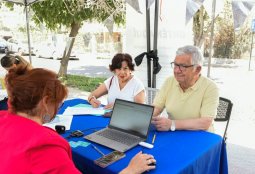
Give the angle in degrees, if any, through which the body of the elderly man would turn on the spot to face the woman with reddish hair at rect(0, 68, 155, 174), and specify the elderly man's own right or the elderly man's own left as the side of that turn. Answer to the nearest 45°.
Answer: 0° — they already face them

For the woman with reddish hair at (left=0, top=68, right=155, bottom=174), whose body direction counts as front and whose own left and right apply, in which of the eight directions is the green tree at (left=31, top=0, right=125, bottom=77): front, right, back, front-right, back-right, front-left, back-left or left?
front-left

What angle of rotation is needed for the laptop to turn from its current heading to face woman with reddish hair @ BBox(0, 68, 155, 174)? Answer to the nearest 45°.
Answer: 0° — it already faces them

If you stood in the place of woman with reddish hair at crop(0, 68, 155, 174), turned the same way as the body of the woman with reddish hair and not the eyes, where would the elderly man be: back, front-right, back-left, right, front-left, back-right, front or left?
front

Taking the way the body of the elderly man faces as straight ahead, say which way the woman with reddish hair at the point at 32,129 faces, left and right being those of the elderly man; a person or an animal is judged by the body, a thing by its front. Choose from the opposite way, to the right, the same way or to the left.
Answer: the opposite way

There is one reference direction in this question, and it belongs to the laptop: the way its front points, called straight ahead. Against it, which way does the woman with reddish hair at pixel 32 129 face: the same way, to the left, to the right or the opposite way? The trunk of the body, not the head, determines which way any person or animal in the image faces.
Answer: the opposite way

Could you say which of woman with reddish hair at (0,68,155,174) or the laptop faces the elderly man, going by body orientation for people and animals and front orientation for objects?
the woman with reddish hair

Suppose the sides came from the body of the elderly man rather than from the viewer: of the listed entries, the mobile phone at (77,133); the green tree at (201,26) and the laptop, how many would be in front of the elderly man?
2

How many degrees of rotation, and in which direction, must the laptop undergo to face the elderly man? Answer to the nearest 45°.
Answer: approximately 180°

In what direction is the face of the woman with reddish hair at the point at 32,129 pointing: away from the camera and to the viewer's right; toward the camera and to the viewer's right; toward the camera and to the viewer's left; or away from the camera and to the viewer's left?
away from the camera and to the viewer's right

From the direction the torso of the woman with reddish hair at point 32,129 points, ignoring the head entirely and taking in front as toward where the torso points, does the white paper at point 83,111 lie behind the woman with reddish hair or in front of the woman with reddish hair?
in front

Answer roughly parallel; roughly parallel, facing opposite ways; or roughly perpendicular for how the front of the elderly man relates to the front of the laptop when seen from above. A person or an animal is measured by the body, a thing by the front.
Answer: roughly parallel

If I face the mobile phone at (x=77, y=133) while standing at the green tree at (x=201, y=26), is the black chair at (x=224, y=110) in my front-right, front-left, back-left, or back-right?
front-left

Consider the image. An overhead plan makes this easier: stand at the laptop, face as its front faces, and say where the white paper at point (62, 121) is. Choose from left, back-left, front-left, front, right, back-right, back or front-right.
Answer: right

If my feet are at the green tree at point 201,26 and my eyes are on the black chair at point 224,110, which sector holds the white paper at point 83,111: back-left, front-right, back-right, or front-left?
front-right

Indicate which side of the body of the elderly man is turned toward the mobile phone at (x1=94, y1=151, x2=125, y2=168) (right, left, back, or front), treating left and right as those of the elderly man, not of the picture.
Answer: front

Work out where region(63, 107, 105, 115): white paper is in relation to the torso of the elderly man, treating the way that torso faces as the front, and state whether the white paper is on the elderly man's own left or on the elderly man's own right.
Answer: on the elderly man's own right

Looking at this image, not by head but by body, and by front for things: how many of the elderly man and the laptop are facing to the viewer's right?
0

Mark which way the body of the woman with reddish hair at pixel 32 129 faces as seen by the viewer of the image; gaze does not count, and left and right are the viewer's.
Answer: facing away from the viewer and to the right of the viewer
